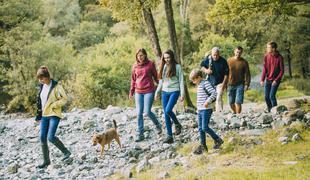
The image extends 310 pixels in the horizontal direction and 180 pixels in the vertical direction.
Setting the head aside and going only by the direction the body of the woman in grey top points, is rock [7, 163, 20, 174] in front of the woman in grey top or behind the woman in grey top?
in front

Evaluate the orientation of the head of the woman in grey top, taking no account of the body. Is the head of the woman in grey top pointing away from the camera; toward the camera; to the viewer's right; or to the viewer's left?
toward the camera

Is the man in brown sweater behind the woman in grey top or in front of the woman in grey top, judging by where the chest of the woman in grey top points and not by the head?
behind

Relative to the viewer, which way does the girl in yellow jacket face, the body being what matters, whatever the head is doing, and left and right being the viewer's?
facing the viewer and to the left of the viewer

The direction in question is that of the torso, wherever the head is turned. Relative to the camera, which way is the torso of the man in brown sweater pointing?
toward the camera

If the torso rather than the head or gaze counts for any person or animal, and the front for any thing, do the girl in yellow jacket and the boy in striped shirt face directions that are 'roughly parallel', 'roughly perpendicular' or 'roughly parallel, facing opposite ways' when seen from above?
roughly parallel

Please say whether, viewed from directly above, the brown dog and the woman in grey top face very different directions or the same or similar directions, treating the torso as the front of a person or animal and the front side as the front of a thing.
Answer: same or similar directions

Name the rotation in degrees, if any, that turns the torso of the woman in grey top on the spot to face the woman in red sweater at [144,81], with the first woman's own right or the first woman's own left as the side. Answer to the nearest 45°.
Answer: approximately 90° to the first woman's own right

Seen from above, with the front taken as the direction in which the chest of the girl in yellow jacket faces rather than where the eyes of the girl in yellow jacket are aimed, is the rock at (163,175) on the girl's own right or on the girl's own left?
on the girl's own left

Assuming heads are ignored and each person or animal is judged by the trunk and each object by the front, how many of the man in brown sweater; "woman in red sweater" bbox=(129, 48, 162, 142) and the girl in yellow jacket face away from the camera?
0

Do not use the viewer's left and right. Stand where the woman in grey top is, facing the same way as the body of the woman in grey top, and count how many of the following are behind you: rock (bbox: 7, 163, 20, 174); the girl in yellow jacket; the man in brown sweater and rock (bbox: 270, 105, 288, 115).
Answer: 2

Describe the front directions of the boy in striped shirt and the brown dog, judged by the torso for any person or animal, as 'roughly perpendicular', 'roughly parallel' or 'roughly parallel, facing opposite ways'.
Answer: roughly parallel
